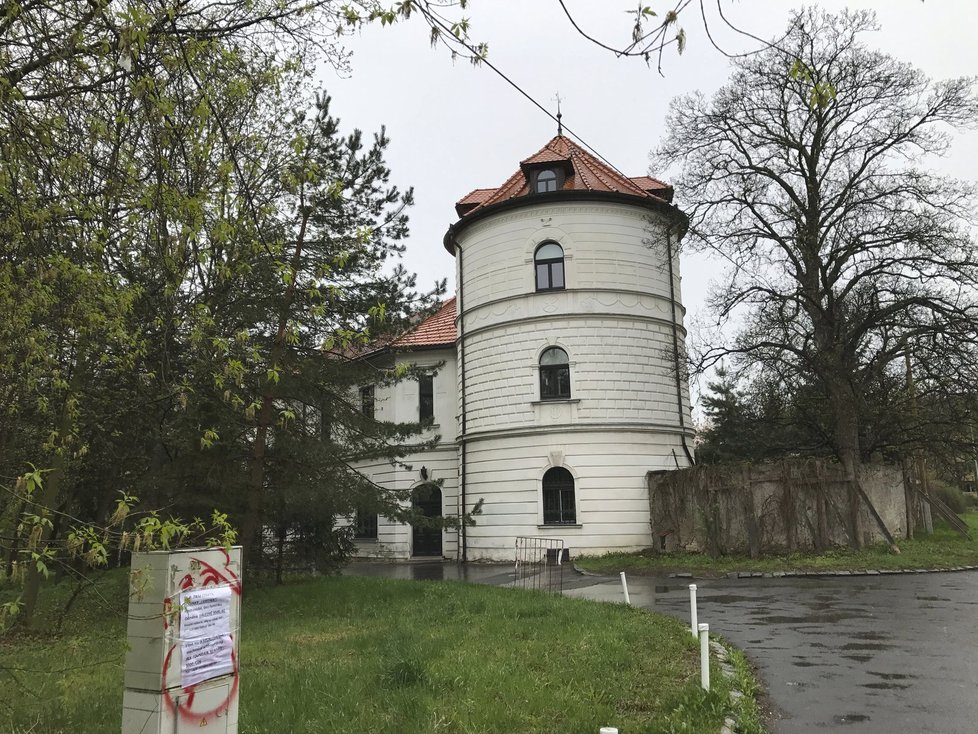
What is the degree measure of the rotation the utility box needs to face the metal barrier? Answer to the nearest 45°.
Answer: approximately 90° to its left

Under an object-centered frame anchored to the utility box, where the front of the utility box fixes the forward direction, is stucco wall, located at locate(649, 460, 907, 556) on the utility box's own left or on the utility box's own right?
on the utility box's own left

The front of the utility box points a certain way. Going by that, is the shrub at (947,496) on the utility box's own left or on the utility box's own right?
on the utility box's own left

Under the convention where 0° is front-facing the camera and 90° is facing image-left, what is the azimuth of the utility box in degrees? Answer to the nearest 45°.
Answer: approximately 315°
